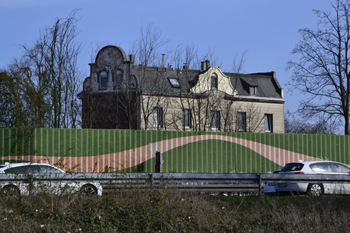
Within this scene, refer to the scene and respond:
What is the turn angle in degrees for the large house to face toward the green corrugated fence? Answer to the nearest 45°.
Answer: approximately 45° to its right

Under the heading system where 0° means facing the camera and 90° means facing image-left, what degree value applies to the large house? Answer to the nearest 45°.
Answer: approximately 315°

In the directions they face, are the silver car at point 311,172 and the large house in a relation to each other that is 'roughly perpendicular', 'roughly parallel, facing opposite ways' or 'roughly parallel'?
roughly perpendicular
